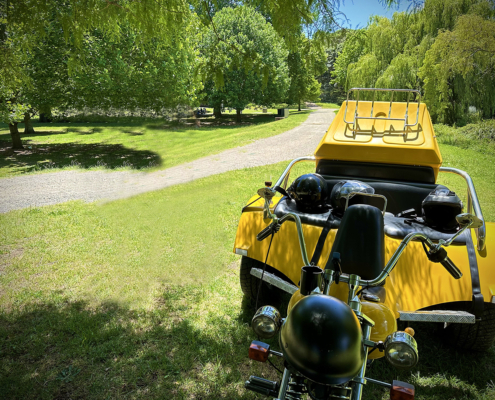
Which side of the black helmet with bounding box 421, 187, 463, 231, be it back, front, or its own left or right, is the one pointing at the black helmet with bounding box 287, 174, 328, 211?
right

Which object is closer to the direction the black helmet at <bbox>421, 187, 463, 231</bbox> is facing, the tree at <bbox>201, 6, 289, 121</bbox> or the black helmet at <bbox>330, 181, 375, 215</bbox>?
the black helmet

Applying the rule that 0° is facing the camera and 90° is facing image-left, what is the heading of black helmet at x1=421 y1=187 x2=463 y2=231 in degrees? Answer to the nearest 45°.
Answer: approximately 0°

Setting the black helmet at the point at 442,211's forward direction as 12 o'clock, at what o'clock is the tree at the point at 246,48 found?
The tree is roughly at 5 o'clock from the black helmet.
